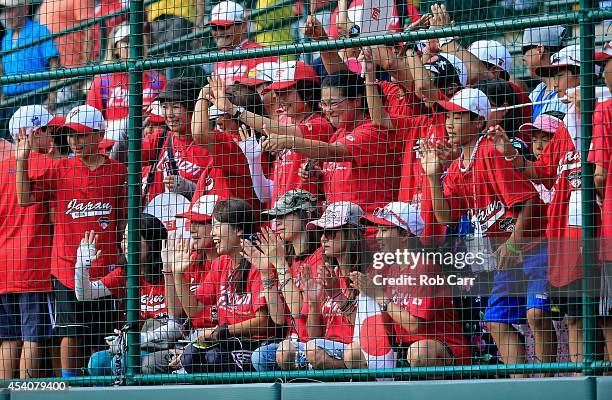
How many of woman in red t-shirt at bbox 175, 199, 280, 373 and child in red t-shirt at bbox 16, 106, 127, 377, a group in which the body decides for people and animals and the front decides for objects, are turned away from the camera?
0

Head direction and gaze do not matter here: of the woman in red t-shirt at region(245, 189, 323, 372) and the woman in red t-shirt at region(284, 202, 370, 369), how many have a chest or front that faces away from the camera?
0

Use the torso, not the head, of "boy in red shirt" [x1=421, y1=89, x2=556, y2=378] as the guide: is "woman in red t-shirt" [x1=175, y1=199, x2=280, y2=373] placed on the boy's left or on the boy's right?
on the boy's right

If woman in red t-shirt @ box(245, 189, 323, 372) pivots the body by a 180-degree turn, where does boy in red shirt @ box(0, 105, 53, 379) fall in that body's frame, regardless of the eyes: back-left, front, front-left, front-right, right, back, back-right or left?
left

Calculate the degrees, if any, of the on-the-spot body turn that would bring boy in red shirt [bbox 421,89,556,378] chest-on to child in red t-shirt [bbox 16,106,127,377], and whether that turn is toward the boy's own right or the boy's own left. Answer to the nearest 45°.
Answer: approximately 45° to the boy's own right

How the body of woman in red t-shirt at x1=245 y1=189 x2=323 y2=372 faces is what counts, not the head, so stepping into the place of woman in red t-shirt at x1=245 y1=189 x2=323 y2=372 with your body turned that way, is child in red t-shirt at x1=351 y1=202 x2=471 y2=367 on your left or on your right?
on your left

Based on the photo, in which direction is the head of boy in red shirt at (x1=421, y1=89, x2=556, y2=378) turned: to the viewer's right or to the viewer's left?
to the viewer's left

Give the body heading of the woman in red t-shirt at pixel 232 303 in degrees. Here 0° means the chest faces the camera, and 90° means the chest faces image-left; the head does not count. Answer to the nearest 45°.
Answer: approximately 45°

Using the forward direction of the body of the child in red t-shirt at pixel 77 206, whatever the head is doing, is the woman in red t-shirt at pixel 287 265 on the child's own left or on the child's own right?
on the child's own left

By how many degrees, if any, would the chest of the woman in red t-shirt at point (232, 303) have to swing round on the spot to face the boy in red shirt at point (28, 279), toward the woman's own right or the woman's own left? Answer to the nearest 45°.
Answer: approximately 90° to the woman's own right

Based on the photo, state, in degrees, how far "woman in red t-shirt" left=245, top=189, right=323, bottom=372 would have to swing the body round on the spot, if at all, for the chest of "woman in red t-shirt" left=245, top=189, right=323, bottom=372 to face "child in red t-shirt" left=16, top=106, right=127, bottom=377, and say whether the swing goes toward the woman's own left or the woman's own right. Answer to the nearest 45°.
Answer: approximately 90° to the woman's own right

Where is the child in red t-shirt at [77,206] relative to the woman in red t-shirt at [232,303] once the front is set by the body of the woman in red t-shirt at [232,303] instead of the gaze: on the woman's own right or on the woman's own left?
on the woman's own right

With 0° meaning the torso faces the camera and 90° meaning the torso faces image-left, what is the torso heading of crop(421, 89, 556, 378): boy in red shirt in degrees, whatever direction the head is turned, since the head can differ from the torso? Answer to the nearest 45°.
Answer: approximately 45°
